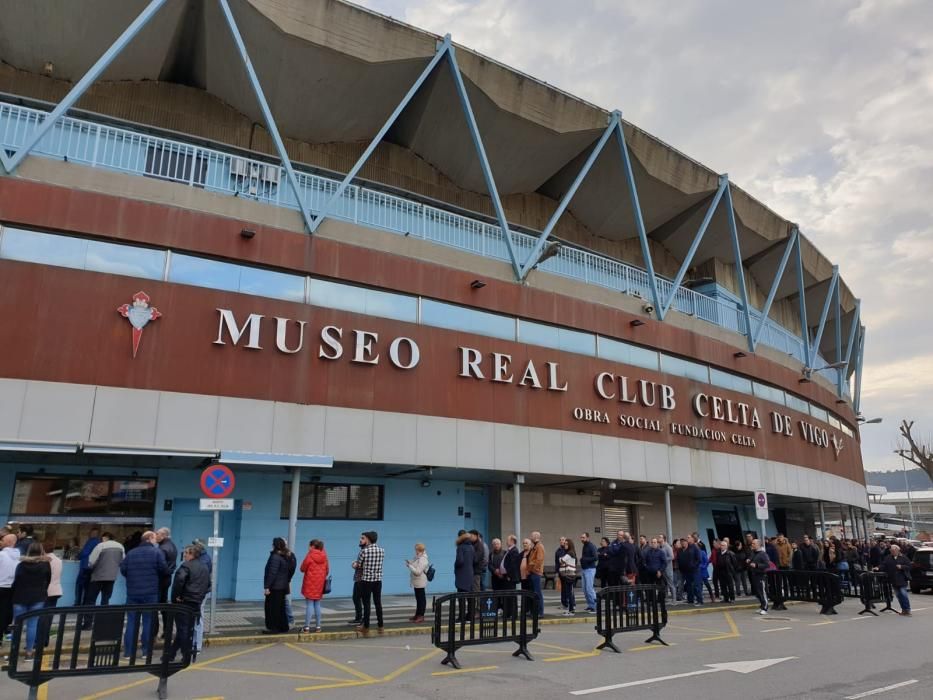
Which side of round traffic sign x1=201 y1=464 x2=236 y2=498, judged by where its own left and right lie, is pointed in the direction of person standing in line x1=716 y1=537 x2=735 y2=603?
left

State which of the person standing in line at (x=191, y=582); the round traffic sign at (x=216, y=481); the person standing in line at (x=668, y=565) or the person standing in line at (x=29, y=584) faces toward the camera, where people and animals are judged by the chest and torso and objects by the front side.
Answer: the round traffic sign

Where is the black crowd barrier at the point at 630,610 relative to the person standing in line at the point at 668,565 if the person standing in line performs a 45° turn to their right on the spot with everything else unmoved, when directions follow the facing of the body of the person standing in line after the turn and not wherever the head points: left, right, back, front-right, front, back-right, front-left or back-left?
back-left

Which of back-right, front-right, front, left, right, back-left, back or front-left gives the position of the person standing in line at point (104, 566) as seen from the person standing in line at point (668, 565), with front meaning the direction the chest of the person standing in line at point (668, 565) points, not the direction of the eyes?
front-left

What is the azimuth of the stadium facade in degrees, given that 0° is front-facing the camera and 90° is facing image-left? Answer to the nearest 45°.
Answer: approximately 315°

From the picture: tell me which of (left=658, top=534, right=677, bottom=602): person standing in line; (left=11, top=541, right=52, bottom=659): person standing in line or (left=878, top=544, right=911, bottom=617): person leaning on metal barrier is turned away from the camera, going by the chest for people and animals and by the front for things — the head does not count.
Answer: (left=11, top=541, right=52, bottom=659): person standing in line

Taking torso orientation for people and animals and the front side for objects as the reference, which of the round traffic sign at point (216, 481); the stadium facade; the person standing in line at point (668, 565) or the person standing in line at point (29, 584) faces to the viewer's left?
the person standing in line at point (668, 565)

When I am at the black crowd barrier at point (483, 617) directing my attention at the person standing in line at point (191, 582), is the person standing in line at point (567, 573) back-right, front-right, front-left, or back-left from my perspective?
back-right

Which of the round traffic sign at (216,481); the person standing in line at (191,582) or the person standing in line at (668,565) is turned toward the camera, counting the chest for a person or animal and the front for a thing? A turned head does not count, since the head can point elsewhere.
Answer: the round traffic sign

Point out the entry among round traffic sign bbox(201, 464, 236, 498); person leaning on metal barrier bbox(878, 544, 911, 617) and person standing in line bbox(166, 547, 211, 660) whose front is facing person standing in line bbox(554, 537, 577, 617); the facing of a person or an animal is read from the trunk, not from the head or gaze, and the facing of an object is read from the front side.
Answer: person leaning on metal barrier bbox(878, 544, 911, 617)

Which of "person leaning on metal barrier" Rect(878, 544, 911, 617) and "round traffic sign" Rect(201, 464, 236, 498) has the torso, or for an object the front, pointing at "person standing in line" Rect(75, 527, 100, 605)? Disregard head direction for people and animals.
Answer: "person leaning on metal barrier" Rect(878, 544, 911, 617)

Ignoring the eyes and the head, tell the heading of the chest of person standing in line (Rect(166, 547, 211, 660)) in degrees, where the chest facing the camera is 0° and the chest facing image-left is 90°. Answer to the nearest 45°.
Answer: approximately 135°

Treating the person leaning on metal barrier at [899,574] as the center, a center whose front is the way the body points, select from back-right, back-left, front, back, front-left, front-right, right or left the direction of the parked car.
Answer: back-right

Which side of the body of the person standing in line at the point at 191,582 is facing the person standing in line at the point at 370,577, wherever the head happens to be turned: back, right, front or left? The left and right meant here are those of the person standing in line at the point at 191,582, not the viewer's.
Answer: right

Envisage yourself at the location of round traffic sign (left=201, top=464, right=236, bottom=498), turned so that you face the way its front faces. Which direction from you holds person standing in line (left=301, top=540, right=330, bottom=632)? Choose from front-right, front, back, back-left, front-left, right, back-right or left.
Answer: left

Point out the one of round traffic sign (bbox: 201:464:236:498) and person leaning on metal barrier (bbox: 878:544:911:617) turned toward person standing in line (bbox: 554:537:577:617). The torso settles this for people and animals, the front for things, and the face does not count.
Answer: person leaning on metal barrier (bbox: 878:544:911:617)

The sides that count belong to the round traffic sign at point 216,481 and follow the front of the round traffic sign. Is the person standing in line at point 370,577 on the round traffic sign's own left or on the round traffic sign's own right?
on the round traffic sign's own left

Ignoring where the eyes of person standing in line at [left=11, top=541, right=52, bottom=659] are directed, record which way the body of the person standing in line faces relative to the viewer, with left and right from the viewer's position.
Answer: facing away from the viewer

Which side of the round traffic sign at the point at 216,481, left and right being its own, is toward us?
front
